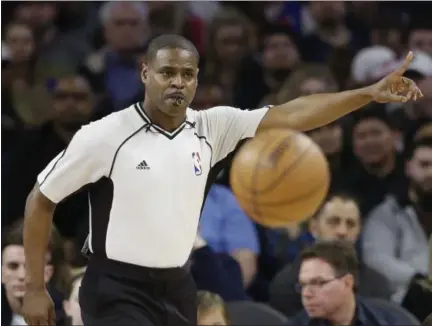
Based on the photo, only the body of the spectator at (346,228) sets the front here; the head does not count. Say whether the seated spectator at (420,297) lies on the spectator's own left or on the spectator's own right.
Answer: on the spectator's own left

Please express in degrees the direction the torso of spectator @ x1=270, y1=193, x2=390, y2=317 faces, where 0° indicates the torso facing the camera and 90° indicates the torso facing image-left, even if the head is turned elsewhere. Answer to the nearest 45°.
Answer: approximately 0°

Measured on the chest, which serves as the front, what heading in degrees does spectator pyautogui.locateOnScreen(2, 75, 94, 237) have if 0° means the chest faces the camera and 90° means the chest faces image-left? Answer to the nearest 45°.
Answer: approximately 0°
